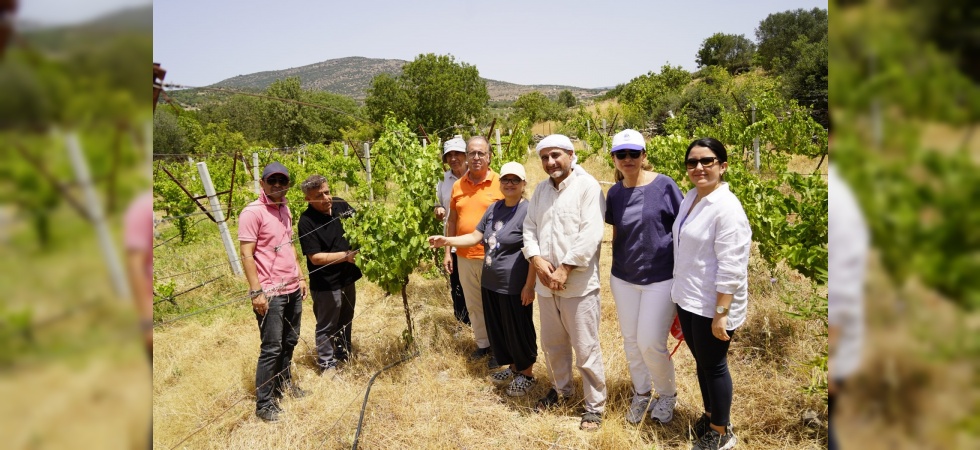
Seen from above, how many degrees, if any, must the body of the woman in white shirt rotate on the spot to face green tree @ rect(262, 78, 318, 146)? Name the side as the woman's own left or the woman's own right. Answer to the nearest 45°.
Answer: approximately 90° to the woman's own right

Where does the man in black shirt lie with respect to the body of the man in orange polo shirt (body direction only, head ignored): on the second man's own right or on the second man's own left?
on the second man's own right

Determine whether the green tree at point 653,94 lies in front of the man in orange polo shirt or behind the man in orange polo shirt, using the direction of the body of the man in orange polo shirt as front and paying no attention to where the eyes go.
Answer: behind

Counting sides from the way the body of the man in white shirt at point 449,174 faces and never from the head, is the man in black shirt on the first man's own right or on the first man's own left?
on the first man's own right

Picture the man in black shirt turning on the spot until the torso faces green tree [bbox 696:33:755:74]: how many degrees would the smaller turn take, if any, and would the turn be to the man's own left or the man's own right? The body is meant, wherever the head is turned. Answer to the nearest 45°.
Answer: approximately 90° to the man's own left

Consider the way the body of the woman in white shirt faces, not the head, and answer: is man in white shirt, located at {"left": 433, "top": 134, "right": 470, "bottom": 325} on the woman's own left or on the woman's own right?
on the woman's own right

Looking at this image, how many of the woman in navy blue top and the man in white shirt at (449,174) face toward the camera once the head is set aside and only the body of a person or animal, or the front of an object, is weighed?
2
